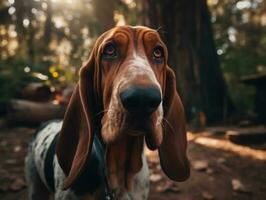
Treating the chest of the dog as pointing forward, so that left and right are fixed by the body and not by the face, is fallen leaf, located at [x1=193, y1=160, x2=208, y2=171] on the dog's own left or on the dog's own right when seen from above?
on the dog's own left

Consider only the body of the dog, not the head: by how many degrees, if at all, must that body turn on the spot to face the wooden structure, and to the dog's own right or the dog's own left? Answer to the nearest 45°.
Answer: approximately 90° to the dog's own left

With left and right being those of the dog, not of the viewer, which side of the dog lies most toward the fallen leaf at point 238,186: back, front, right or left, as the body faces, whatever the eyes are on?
left

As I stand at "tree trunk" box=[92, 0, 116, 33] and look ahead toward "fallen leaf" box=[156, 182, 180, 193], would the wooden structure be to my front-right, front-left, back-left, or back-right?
front-left

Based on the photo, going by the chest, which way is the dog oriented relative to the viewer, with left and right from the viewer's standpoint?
facing the viewer and to the right of the viewer

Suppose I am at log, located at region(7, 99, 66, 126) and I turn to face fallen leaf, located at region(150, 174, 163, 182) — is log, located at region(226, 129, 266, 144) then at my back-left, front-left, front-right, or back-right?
front-left

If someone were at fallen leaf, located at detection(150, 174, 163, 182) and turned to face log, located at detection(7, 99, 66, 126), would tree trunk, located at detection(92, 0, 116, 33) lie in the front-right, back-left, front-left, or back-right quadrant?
front-right

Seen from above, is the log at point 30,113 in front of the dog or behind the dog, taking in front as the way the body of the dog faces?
behind

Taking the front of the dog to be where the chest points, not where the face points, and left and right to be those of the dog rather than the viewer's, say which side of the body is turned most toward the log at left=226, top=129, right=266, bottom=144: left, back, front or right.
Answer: left

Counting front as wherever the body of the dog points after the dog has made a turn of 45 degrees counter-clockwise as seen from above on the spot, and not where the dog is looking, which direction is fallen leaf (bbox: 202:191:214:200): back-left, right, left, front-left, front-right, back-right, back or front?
front-left
